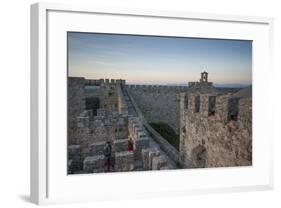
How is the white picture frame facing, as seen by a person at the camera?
facing the viewer and to the right of the viewer
